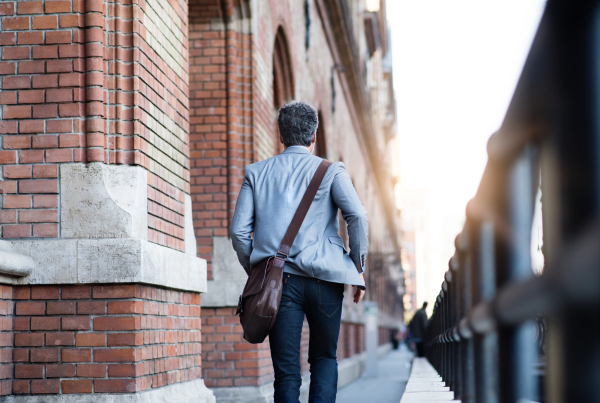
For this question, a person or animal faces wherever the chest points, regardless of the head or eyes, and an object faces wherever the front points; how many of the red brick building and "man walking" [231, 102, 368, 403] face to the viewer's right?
1

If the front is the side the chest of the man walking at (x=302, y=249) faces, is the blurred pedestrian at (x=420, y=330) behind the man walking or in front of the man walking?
in front

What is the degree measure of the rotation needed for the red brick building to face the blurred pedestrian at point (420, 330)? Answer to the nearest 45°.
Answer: approximately 90° to its left

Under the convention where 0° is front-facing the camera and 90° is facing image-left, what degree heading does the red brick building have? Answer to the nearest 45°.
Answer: approximately 270°

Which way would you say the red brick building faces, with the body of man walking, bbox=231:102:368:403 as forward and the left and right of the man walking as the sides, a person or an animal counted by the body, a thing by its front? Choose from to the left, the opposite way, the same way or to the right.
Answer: to the right

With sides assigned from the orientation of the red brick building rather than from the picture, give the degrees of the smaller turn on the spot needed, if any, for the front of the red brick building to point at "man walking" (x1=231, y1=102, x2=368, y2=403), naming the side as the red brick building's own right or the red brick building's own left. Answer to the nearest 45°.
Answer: approximately 45° to the red brick building's own right

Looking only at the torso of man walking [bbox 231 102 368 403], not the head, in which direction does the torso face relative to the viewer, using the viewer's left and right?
facing away from the viewer

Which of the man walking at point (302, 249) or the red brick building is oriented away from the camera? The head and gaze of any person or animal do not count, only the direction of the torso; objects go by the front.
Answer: the man walking
